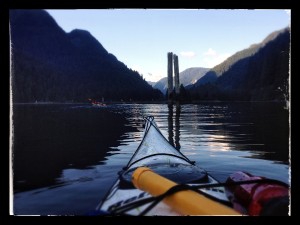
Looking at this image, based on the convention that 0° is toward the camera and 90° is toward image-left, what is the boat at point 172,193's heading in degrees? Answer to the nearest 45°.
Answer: approximately 180°
